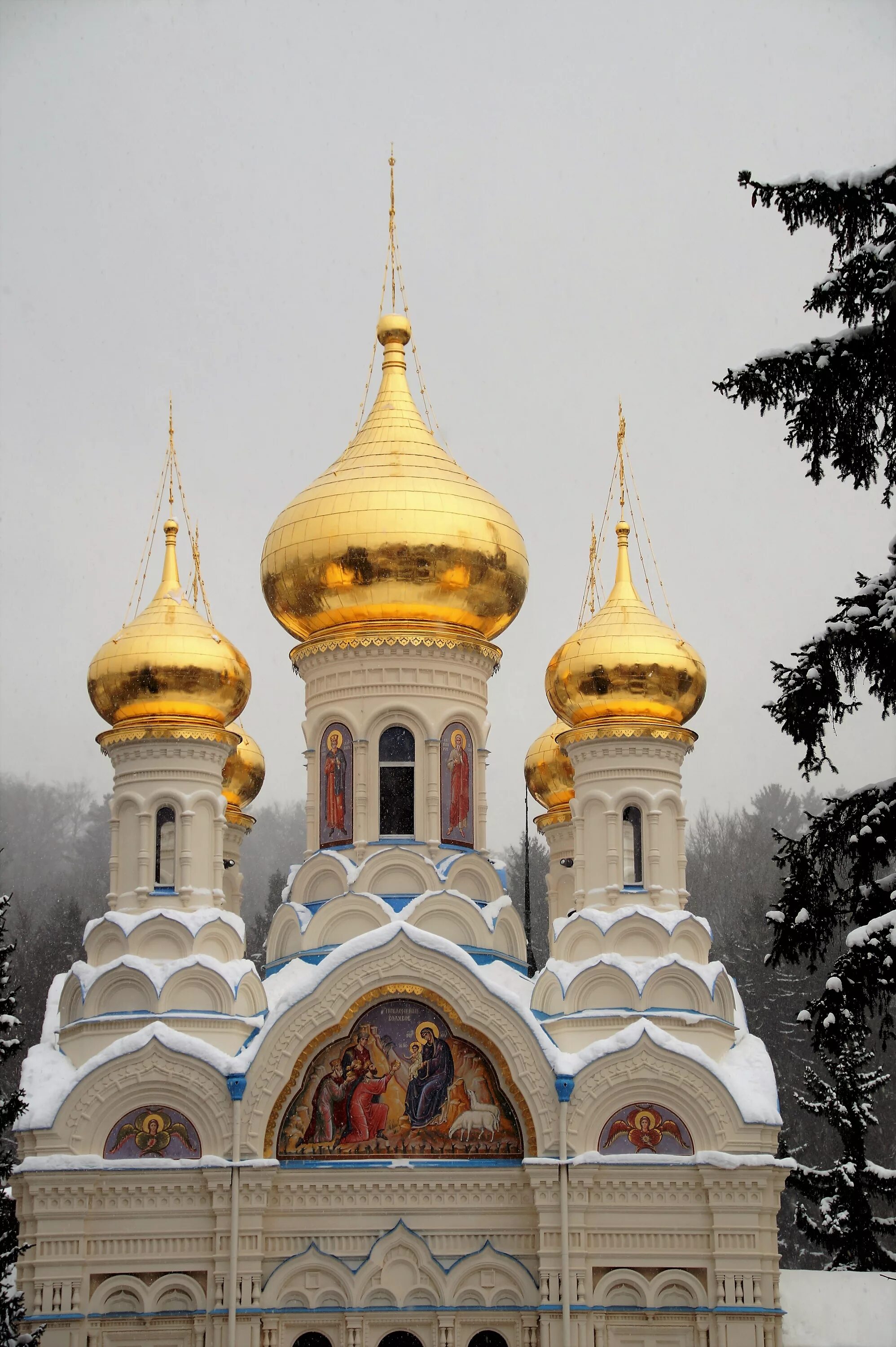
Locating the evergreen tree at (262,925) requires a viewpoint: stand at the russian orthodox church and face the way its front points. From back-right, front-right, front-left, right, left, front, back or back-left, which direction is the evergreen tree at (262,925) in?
back

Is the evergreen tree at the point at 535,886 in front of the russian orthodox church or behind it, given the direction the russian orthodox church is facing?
behind

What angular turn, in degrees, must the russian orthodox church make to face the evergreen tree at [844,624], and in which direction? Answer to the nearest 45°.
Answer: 0° — it already faces it

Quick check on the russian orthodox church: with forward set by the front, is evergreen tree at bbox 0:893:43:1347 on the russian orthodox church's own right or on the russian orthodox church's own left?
on the russian orthodox church's own right

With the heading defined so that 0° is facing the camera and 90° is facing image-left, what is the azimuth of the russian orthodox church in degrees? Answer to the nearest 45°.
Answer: approximately 0°

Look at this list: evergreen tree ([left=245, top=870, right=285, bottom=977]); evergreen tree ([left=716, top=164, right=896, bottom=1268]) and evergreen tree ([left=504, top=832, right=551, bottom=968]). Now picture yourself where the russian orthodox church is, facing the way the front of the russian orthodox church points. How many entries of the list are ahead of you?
1
